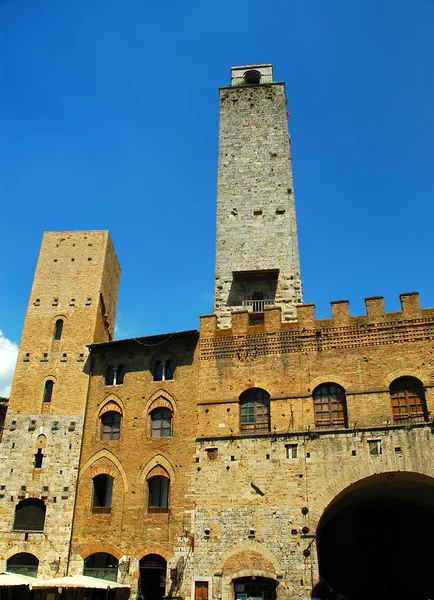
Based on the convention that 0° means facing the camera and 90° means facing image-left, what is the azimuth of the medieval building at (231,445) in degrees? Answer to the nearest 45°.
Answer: approximately 0°
